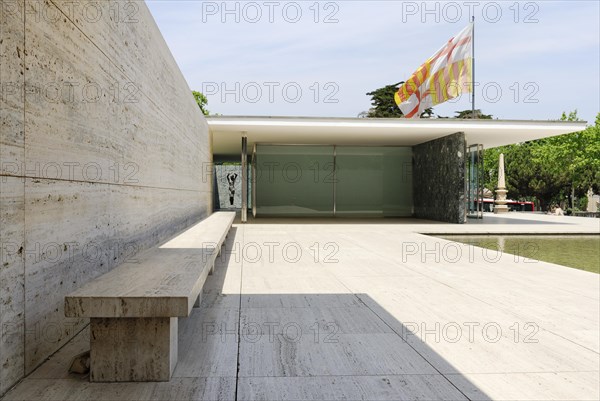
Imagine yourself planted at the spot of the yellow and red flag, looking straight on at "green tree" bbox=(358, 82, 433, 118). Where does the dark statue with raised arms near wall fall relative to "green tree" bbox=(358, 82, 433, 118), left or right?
left

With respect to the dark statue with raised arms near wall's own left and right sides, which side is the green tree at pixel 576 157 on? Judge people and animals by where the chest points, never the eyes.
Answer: on its left

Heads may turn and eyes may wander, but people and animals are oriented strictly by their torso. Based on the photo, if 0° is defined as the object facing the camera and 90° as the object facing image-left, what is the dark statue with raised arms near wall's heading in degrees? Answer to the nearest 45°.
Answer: approximately 0°

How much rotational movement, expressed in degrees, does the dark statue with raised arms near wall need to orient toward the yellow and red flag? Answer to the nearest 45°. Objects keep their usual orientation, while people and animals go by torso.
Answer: approximately 45° to its left

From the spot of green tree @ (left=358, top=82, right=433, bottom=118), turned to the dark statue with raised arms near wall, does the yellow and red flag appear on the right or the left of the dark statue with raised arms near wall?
left

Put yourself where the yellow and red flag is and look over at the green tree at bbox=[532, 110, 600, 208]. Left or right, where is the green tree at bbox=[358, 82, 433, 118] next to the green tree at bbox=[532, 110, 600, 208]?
left

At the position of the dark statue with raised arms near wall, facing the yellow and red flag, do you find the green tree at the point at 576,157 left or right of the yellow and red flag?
left

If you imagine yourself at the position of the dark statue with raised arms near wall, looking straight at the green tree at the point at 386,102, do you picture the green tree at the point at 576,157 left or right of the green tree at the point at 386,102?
right

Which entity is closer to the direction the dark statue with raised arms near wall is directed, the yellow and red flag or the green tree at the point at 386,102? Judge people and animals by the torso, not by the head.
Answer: the yellow and red flag

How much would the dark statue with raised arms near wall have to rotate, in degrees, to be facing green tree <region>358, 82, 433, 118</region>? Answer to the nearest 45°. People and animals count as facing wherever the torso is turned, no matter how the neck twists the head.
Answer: approximately 135° to its left
